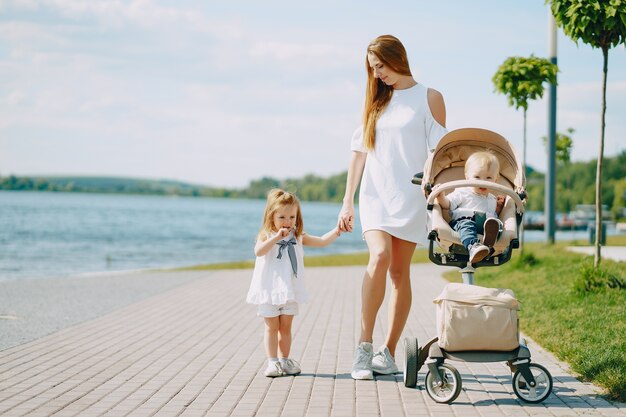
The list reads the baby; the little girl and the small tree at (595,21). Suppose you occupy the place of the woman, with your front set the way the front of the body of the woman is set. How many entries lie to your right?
1

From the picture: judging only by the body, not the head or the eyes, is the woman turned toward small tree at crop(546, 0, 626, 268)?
no

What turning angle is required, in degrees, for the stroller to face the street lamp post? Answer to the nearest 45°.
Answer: approximately 180°

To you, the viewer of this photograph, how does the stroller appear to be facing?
facing the viewer

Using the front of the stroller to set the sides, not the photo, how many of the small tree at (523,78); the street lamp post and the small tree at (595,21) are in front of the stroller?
0

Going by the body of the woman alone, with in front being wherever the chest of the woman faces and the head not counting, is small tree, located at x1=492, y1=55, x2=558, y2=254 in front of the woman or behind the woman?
behind

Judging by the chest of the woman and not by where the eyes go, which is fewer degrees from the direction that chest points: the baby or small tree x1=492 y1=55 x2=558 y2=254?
the baby

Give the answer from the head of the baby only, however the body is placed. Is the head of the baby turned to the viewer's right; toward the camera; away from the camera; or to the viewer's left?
toward the camera

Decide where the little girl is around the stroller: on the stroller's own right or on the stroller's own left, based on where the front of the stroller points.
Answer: on the stroller's own right

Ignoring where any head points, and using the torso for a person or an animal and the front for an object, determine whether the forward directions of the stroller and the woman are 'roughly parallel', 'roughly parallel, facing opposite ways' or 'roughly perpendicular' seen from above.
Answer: roughly parallel

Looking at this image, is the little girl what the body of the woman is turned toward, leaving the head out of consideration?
no

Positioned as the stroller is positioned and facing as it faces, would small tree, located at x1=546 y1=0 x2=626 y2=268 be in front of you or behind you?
behind

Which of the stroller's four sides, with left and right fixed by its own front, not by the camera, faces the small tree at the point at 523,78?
back

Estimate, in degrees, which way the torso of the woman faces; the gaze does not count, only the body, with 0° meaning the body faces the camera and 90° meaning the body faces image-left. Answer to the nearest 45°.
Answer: approximately 0°

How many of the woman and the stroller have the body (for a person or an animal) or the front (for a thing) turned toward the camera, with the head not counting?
2
